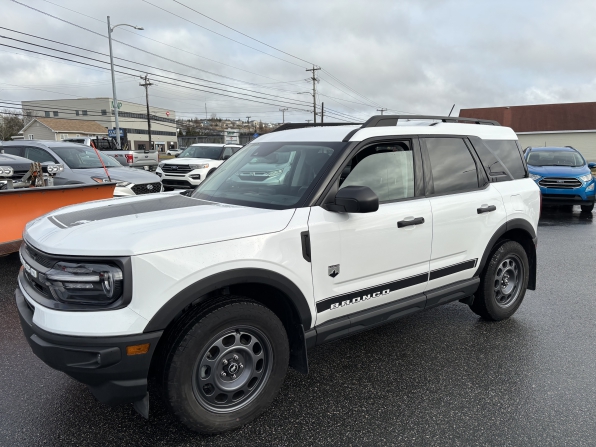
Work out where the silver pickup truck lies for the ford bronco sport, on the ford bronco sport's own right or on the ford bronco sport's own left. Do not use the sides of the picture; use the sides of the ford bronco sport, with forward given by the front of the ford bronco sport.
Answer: on the ford bronco sport's own right

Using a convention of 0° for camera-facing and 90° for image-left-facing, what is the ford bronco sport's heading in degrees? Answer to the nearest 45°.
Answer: approximately 45°

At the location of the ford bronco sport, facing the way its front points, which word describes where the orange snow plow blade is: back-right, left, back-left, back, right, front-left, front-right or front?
right

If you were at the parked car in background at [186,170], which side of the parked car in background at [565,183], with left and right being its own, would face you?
right

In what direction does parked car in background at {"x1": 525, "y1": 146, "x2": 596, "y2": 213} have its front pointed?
toward the camera

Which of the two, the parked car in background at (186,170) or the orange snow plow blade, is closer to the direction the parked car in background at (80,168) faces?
the orange snow plow blade

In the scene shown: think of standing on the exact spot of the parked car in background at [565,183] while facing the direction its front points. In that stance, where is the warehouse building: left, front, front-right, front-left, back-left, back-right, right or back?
back

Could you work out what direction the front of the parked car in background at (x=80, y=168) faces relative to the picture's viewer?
facing the viewer and to the right of the viewer

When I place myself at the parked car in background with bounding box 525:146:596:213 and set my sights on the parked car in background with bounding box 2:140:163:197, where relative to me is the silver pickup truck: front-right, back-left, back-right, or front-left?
front-right

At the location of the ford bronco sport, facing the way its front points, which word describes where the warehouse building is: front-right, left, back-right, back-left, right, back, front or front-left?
back

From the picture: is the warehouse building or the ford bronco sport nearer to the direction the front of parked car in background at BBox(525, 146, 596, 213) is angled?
the ford bronco sport

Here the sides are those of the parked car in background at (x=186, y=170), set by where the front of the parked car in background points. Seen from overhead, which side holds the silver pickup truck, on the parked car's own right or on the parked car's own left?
on the parked car's own right

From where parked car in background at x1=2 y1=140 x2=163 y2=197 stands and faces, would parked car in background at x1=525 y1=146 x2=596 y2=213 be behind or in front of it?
in front

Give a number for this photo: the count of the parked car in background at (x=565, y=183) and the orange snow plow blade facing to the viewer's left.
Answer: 0

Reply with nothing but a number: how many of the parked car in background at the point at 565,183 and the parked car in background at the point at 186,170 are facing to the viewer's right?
0

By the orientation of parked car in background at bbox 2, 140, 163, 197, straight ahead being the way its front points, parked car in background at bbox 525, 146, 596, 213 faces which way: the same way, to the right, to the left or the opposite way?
to the right

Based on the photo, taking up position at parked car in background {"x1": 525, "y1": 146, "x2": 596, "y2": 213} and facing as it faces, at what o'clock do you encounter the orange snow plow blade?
The orange snow plow blade is roughly at 1 o'clock from the parked car in background.

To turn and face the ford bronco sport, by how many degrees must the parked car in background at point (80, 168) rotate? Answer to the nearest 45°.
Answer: approximately 45° to its right

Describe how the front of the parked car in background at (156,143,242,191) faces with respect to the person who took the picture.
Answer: facing the viewer and to the left of the viewer
